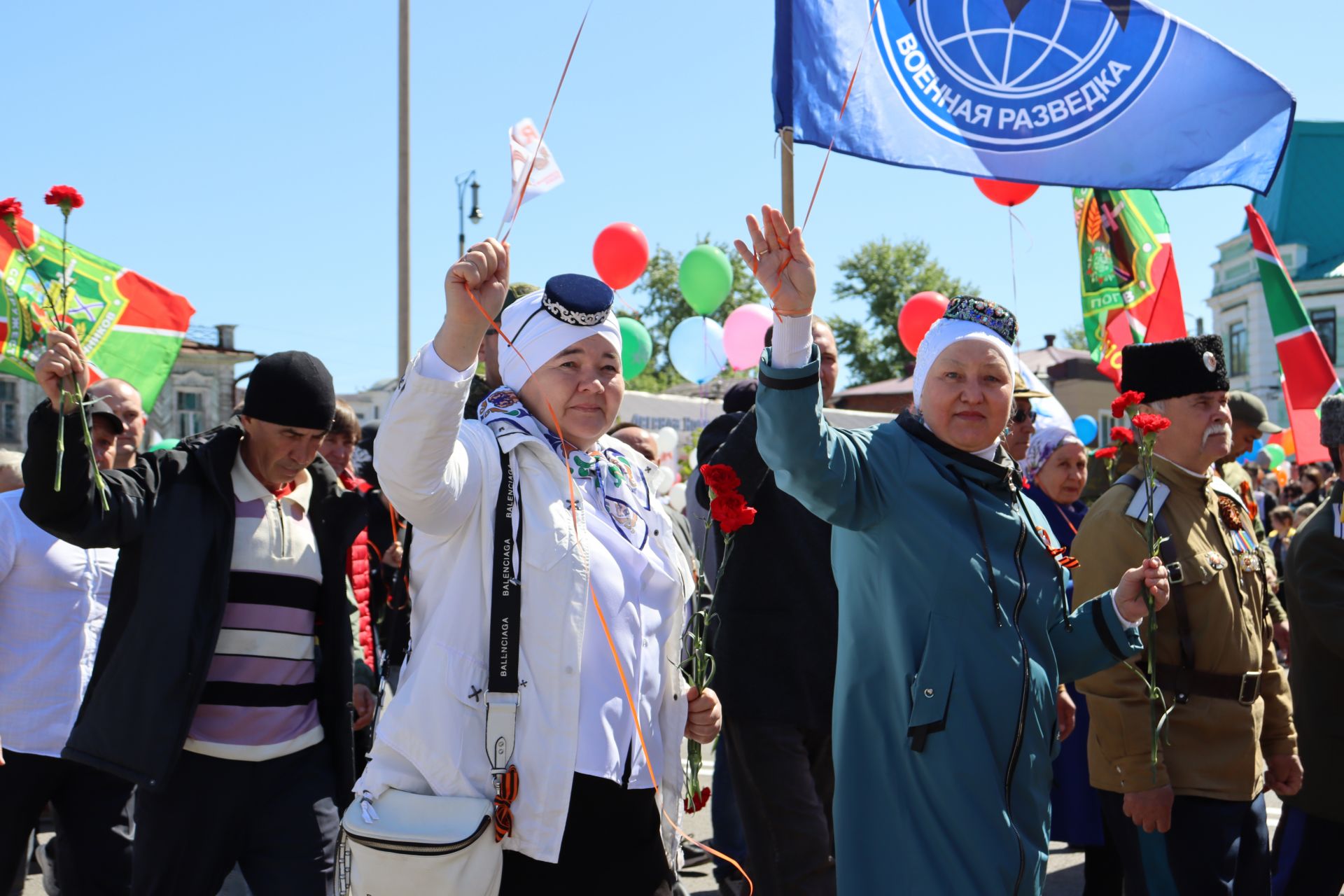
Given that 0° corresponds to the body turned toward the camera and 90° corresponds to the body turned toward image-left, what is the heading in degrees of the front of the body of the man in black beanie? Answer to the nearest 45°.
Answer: approximately 315°

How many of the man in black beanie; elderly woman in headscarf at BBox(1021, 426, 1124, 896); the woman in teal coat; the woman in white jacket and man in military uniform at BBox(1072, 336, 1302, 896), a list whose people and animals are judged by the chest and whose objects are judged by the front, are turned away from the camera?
0

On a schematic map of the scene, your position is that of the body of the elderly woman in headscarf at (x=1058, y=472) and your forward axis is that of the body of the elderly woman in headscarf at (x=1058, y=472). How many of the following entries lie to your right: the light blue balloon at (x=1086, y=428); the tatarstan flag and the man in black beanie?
1

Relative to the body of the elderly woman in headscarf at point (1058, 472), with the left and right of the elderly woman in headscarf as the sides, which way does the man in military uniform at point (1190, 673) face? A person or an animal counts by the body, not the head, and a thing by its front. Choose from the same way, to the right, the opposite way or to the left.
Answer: the same way

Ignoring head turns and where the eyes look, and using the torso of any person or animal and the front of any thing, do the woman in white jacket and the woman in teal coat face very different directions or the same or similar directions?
same or similar directions

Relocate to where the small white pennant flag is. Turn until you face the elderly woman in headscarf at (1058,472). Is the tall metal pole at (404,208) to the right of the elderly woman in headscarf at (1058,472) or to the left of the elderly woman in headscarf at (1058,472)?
left

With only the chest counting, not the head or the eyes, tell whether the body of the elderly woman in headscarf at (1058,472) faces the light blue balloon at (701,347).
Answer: no

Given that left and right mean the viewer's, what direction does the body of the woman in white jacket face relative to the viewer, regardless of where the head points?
facing the viewer and to the right of the viewer

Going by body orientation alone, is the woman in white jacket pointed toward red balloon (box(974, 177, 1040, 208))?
no

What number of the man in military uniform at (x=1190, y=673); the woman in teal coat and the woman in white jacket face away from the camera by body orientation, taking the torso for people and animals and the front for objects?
0

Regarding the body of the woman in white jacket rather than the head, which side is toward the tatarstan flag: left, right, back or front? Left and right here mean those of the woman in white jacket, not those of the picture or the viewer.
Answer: left

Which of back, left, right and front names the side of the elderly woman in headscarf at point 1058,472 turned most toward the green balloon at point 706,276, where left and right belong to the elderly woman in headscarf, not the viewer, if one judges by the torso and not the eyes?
back

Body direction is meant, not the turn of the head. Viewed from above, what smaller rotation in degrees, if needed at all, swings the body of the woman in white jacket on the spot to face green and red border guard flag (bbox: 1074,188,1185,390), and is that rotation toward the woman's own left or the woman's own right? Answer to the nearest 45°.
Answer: approximately 90° to the woman's own left

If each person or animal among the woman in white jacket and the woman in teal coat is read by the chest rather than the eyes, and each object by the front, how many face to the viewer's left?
0

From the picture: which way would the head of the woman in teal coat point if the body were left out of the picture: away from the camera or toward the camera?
toward the camera

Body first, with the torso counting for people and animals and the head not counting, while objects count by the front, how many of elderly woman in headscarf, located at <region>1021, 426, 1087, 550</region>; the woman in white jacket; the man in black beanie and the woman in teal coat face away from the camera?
0

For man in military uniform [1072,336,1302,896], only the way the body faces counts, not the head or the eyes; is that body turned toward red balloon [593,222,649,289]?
no
